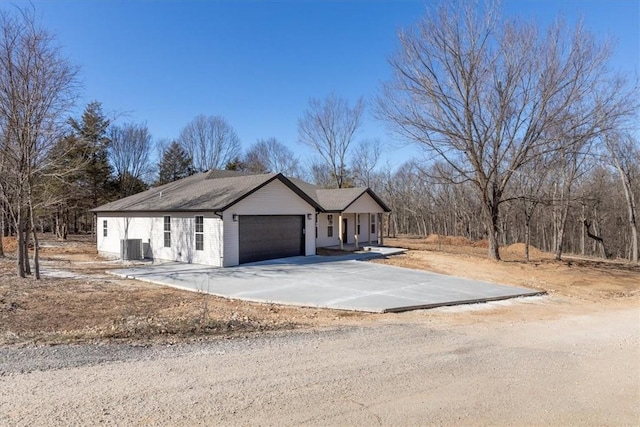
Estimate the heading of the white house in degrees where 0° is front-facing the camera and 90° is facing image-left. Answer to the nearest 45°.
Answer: approximately 315°

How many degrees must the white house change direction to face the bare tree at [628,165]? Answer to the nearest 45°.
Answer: approximately 45° to its left
